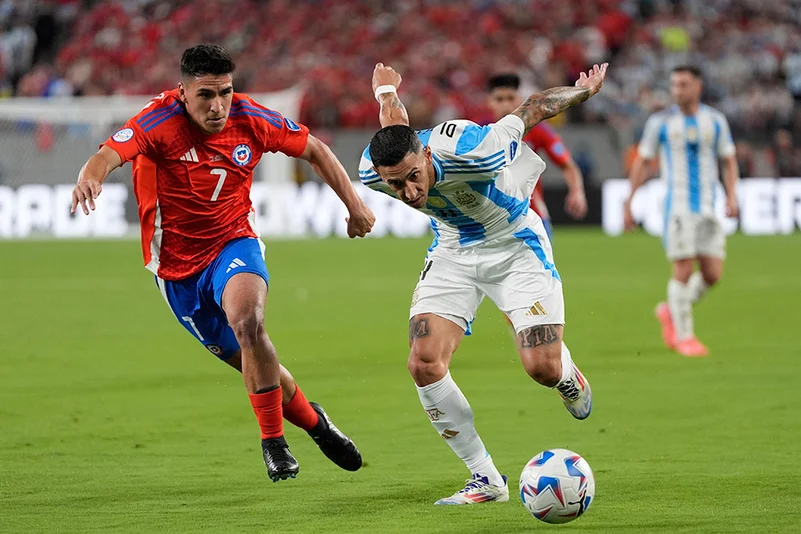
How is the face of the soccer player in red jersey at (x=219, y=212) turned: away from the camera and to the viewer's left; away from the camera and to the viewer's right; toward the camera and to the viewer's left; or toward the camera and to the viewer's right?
toward the camera and to the viewer's right

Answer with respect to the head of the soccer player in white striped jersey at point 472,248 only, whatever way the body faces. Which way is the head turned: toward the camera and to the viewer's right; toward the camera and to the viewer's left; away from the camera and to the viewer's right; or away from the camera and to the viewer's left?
toward the camera and to the viewer's left

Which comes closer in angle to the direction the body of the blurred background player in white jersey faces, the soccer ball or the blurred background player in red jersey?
the soccer ball

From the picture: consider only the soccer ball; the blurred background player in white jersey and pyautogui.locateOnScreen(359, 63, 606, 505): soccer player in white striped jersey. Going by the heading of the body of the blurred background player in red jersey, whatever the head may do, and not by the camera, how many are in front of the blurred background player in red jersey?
2

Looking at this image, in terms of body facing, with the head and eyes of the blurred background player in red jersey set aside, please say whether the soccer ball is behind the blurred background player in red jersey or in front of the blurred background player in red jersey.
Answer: in front

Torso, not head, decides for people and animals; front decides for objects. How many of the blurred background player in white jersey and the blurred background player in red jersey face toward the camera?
2

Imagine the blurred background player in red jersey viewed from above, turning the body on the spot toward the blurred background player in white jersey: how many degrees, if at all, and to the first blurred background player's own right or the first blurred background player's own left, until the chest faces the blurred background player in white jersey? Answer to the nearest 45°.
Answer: approximately 135° to the first blurred background player's own left

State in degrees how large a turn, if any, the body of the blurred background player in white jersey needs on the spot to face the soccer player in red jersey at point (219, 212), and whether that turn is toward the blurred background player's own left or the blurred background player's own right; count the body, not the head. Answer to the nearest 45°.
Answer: approximately 45° to the blurred background player's own right

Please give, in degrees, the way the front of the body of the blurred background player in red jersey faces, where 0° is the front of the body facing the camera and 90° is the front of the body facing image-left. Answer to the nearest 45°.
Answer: approximately 0°

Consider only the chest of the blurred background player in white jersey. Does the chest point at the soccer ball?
yes
